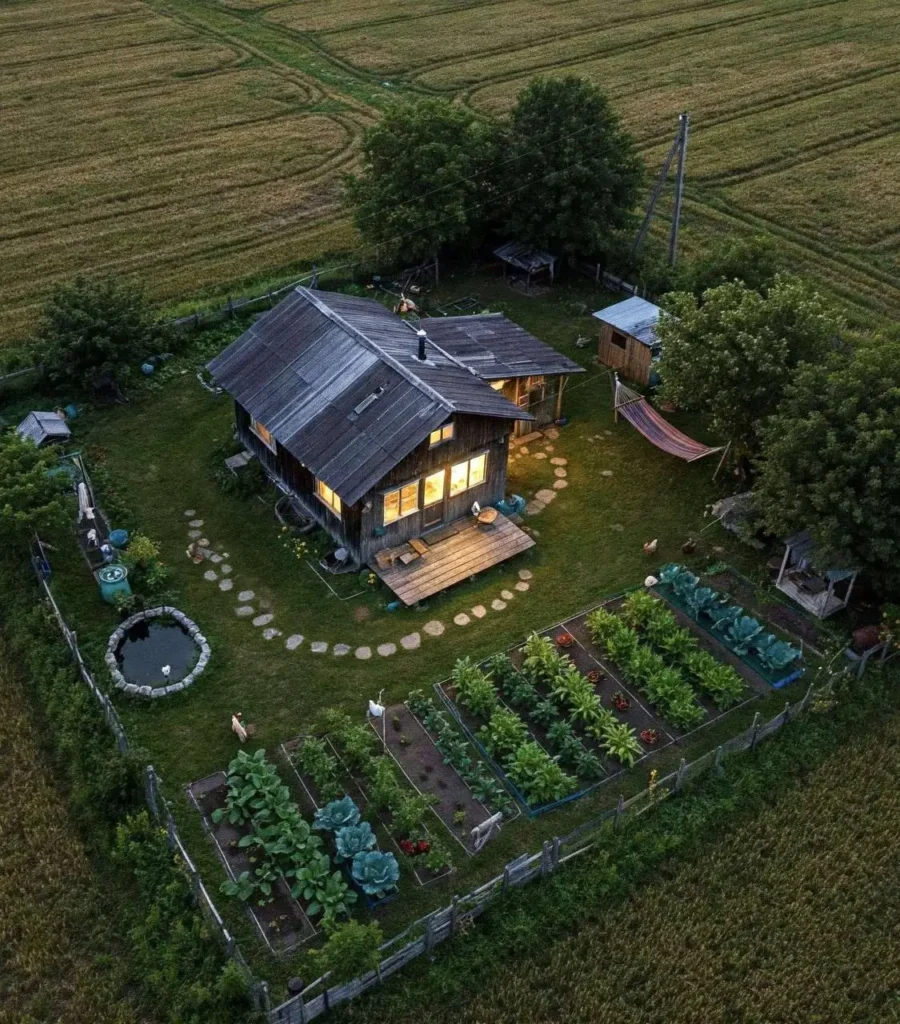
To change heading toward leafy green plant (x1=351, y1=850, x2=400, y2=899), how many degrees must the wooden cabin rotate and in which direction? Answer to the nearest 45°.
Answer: approximately 45° to its right

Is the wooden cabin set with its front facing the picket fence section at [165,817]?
no

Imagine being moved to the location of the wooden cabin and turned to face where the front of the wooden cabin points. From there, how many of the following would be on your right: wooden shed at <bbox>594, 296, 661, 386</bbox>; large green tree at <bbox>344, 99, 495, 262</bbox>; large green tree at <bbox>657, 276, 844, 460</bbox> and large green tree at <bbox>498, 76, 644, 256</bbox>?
0

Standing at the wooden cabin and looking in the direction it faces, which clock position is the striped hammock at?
The striped hammock is roughly at 10 o'clock from the wooden cabin.

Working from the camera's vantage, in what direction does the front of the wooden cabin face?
facing the viewer and to the right of the viewer

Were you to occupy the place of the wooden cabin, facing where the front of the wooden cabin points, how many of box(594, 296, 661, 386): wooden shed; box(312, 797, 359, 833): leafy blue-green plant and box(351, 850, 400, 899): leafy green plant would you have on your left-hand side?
1

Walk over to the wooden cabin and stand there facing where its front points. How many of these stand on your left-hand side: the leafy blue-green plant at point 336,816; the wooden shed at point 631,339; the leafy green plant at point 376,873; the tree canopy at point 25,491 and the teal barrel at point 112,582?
1

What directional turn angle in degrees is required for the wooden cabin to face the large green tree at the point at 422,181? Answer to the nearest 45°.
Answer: approximately 135° to its left

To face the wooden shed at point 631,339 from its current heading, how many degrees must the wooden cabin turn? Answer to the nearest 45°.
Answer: approximately 90° to its left

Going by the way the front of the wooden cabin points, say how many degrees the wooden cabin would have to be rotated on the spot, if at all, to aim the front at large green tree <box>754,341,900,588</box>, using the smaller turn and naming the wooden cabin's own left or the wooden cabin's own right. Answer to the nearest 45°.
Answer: approximately 45° to the wooden cabin's own left

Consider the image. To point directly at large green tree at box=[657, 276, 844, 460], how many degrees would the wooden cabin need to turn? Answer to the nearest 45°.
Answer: approximately 45° to its left

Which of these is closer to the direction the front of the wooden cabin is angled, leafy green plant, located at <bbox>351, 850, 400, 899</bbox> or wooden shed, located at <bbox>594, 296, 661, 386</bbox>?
the leafy green plant

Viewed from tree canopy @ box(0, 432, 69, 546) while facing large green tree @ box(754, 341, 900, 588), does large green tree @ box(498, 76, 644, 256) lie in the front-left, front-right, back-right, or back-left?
front-left

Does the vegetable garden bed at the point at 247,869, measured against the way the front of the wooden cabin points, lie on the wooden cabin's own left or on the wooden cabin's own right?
on the wooden cabin's own right

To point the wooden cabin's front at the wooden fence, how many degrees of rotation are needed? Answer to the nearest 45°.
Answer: approximately 45° to its right

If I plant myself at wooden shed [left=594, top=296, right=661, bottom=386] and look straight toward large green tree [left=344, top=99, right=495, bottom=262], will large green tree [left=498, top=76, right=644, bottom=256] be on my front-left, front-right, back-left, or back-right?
front-right

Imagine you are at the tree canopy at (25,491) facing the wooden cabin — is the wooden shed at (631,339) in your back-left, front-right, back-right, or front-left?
front-left

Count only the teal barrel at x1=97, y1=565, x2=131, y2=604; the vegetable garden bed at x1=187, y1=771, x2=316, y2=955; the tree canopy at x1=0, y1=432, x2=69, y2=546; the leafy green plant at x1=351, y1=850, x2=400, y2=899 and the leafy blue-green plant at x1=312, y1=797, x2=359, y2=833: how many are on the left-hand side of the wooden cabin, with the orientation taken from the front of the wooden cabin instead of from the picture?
0

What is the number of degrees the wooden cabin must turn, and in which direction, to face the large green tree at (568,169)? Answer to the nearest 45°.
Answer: approximately 90° to its left

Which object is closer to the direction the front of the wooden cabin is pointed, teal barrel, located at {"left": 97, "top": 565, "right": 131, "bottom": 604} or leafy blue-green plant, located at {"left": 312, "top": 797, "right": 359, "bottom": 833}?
the leafy blue-green plant

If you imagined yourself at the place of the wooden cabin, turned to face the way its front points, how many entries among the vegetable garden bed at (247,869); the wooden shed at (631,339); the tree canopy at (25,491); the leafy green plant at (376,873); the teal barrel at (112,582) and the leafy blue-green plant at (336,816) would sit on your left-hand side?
1

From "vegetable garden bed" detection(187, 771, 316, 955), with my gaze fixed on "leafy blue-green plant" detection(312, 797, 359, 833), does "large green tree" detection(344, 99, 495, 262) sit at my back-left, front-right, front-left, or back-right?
front-left

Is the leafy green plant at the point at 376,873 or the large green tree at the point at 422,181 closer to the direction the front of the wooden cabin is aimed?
the leafy green plant
